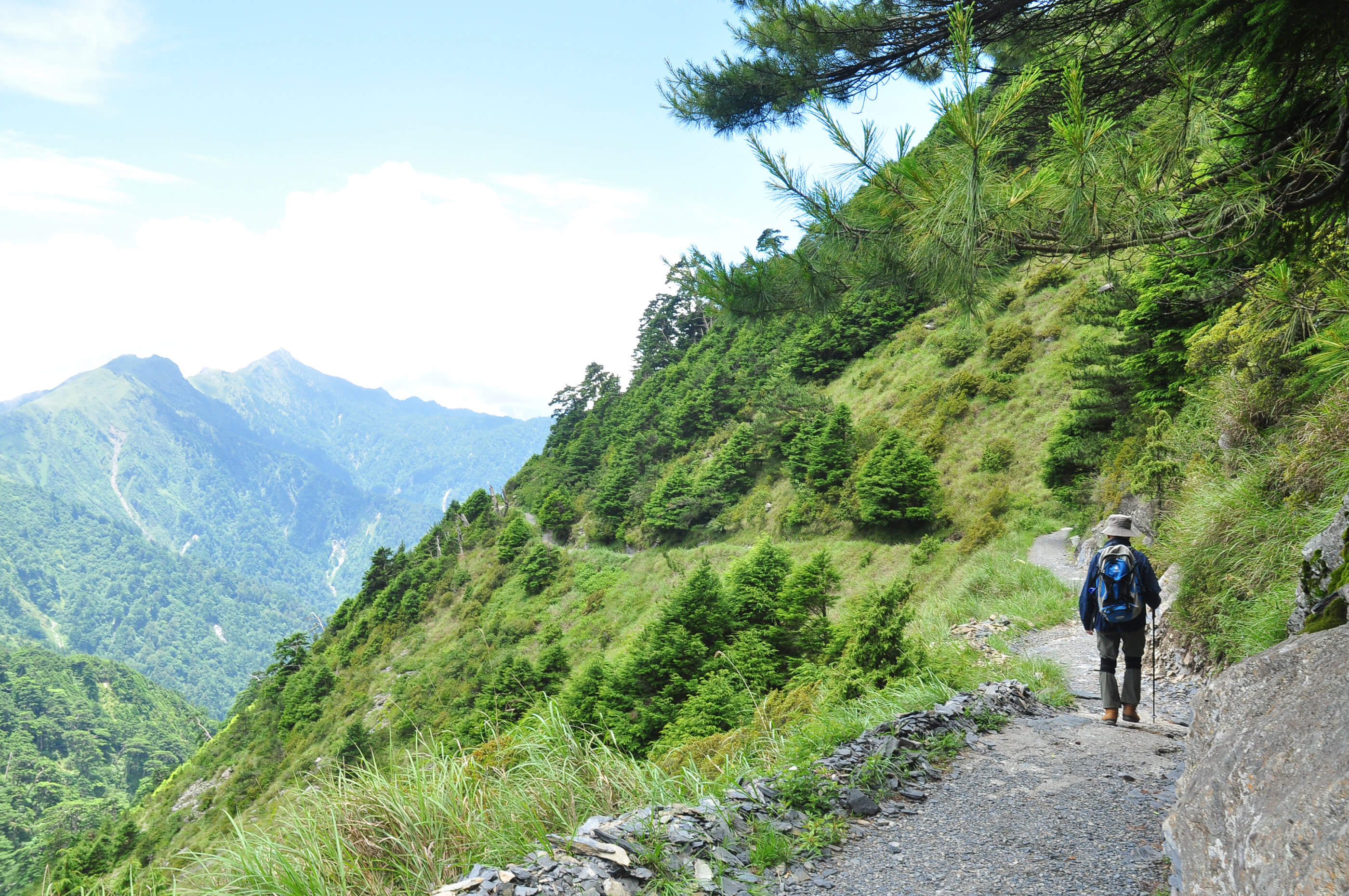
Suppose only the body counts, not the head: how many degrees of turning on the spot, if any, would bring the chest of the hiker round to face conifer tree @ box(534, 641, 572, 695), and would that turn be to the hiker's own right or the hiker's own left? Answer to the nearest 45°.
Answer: approximately 45° to the hiker's own left

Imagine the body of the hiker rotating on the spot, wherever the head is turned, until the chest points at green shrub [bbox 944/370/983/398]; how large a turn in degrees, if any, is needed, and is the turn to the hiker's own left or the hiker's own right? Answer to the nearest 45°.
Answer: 0° — they already face it

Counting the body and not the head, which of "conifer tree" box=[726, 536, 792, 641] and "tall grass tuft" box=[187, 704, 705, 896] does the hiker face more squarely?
the conifer tree

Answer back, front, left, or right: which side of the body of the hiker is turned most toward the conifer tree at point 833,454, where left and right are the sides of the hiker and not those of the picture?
front

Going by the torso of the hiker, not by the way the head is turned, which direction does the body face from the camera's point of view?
away from the camera

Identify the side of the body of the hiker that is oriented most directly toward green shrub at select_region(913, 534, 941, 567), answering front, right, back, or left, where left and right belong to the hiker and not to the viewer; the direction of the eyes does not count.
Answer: front

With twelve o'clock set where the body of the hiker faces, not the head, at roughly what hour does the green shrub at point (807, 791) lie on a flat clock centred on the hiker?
The green shrub is roughly at 7 o'clock from the hiker.

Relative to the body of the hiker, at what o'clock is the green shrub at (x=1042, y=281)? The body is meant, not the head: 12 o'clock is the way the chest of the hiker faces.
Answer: The green shrub is roughly at 12 o'clock from the hiker.
